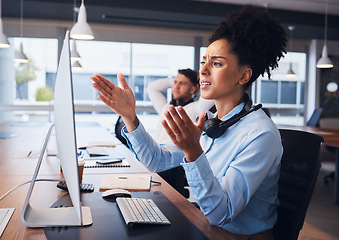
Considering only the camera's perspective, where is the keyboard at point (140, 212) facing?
facing to the right of the viewer

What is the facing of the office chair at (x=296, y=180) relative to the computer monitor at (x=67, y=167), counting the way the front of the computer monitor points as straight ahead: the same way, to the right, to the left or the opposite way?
the opposite way

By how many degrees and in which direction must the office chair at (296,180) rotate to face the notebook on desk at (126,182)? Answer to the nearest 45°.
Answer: approximately 45° to its right

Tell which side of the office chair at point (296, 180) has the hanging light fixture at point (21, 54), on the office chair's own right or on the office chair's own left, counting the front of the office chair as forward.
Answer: on the office chair's own right

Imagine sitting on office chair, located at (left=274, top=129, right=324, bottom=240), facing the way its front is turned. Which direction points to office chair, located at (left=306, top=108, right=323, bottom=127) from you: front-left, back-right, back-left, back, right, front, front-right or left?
back-right

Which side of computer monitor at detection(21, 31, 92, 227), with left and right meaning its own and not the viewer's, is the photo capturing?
right
